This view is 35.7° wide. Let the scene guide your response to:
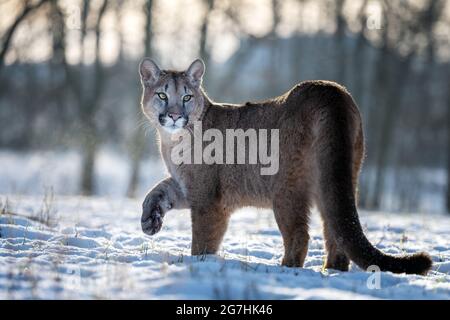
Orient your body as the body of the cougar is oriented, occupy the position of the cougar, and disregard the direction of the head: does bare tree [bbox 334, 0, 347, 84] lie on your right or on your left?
on your right

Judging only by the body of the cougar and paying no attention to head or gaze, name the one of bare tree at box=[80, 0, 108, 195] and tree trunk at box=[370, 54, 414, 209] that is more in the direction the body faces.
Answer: the bare tree

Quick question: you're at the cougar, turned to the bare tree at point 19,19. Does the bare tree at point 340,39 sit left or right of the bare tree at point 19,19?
right

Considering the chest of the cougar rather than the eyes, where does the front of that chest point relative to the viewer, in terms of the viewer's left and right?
facing away from the viewer and to the left of the viewer

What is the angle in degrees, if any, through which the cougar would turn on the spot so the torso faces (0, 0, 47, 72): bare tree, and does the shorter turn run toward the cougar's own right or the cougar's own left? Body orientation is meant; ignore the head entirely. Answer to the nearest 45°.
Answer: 0° — it already faces it

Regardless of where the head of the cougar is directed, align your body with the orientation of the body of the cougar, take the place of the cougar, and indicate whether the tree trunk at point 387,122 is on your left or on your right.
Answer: on your right
